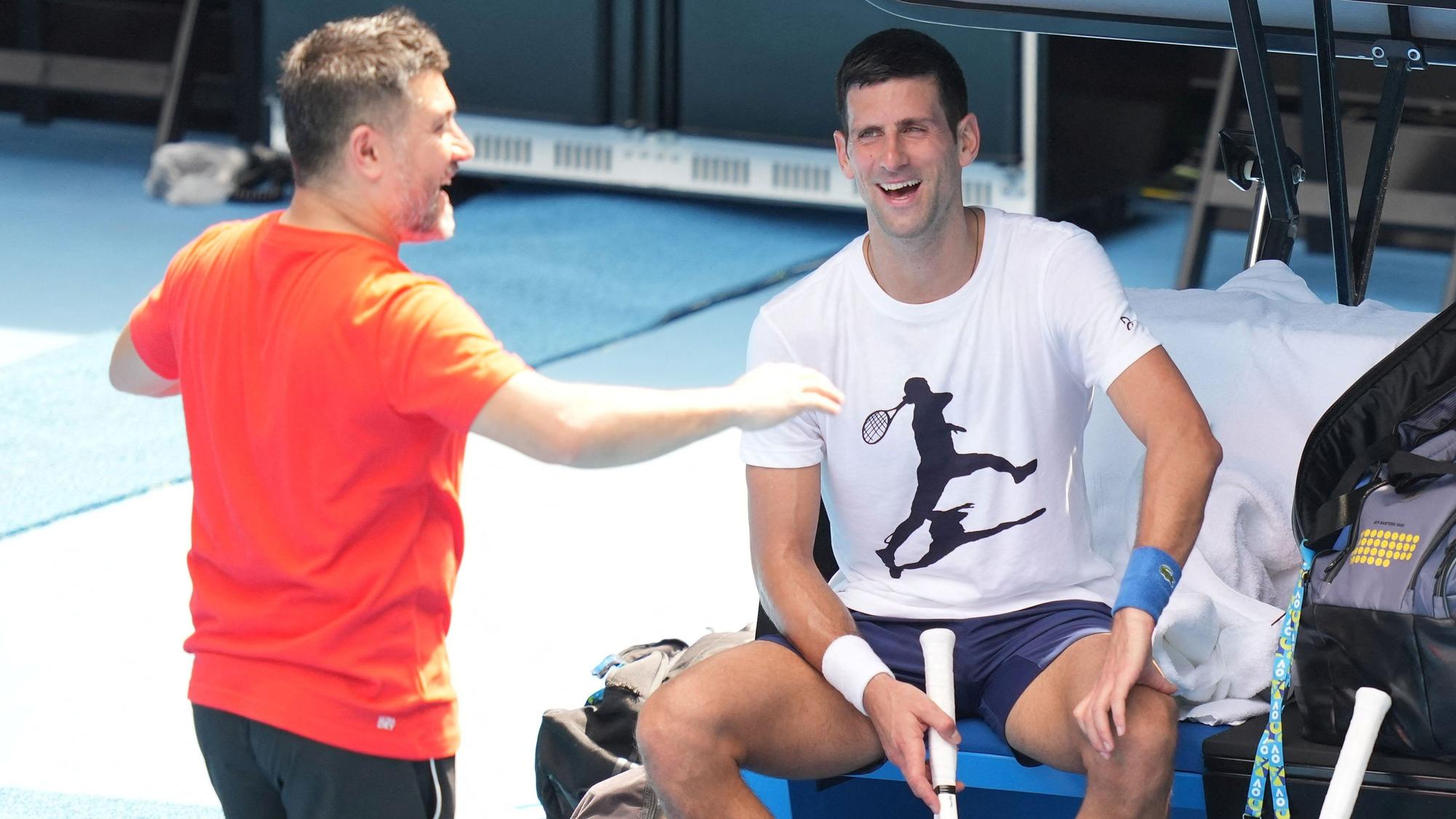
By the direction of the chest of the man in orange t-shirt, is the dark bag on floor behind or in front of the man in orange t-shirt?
in front

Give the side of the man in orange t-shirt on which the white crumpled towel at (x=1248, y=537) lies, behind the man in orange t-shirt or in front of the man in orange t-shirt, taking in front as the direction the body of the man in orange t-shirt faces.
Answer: in front

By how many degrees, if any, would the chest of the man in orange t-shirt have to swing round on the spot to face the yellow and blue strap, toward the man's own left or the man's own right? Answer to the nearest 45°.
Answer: approximately 45° to the man's own right

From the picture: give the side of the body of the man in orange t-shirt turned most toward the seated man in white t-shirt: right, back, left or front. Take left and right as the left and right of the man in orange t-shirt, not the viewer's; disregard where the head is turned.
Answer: front

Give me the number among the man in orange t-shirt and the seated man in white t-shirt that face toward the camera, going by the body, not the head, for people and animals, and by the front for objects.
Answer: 1

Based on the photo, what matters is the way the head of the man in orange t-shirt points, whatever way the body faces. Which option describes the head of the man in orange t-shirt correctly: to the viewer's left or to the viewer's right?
to the viewer's right

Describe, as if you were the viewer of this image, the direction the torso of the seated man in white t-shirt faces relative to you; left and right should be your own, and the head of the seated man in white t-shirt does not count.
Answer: facing the viewer

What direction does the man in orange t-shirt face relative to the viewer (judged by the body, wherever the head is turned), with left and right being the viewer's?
facing away from the viewer and to the right of the viewer

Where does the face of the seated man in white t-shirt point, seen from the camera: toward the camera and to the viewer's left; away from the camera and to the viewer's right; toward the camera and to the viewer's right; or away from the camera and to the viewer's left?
toward the camera and to the viewer's left

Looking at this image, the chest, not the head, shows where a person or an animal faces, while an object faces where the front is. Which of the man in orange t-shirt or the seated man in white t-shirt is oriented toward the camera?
the seated man in white t-shirt
